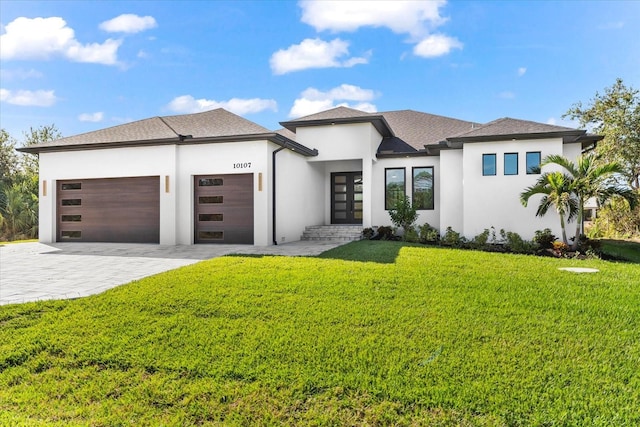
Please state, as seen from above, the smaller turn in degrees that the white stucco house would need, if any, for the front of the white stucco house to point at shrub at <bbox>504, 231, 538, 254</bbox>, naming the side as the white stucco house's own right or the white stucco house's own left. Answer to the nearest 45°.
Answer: approximately 90° to the white stucco house's own left

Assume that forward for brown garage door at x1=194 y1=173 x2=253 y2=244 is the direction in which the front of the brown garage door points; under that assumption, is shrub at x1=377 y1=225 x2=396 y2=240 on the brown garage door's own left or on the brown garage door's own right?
on the brown garage door's own left

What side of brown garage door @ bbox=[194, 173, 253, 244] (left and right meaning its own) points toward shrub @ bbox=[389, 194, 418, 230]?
left

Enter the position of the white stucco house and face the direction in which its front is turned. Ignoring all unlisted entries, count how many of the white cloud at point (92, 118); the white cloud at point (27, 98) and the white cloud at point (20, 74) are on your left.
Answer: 0

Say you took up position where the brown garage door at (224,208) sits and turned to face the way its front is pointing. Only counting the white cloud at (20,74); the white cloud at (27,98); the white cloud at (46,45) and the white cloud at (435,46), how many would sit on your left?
1

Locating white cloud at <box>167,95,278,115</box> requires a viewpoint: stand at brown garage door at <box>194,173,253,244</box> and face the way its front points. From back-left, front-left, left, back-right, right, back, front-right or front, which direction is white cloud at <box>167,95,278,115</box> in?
back

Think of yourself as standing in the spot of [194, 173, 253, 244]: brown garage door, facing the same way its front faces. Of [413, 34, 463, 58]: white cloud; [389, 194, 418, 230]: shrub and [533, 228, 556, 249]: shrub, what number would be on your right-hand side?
0

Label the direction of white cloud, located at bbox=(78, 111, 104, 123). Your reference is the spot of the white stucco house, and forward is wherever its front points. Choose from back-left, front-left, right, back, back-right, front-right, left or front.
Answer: back-right

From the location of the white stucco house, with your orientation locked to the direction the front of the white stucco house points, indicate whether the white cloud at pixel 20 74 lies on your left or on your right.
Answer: on your right

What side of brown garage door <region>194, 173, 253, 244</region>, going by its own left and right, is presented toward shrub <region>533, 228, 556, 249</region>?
left

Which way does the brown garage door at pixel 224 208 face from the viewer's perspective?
toward the camera

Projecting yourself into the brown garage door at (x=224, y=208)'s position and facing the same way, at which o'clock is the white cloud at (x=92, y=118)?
The white cloud is roughly at 5 o'clock from the brown garage door.
